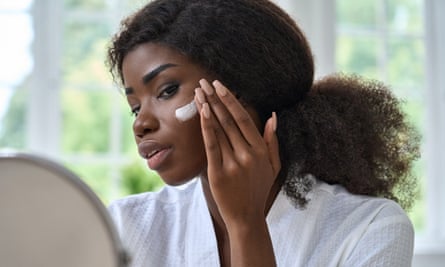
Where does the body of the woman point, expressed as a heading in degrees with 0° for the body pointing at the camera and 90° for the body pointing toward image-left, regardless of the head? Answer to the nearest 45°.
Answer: approximately 45°

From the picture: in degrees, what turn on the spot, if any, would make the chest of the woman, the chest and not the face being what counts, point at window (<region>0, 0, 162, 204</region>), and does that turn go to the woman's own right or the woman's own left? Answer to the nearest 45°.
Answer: approximately 90° to the woman's own right
